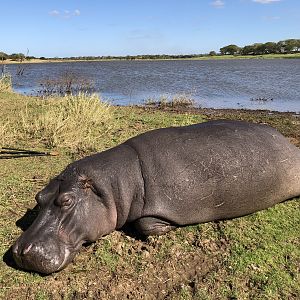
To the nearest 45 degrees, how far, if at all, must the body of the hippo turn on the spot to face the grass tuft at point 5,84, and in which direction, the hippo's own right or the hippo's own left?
approximately 90° to the hippo's own right

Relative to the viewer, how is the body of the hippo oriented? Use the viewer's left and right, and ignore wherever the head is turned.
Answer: facing the viewer and to the left of the viewer
